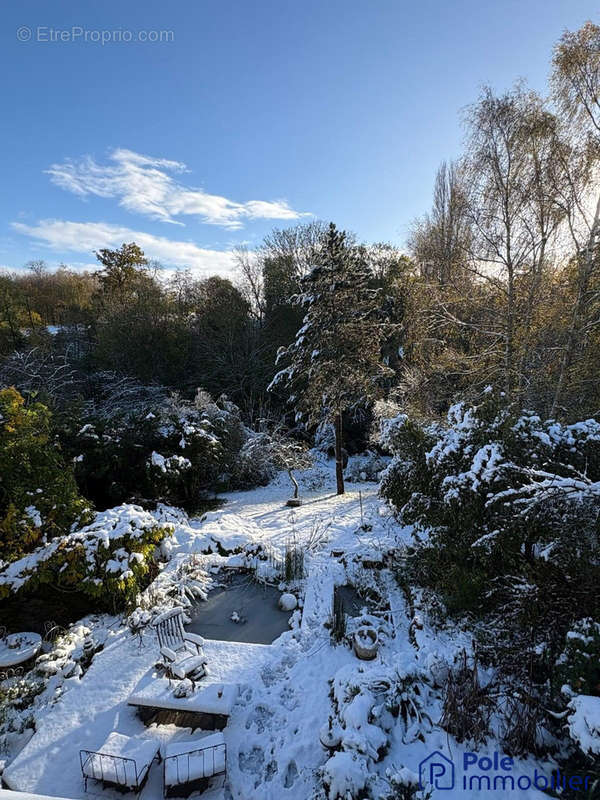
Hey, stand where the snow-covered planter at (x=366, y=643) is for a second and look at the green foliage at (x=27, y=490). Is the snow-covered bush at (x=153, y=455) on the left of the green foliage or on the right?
right

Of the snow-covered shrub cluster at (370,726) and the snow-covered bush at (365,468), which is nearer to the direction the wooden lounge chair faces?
the snow-covered shrub cluster

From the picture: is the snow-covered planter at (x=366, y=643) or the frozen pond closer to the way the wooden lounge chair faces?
the snow-covered planter

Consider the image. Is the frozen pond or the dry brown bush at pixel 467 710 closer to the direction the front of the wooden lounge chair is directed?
the dry brown bush

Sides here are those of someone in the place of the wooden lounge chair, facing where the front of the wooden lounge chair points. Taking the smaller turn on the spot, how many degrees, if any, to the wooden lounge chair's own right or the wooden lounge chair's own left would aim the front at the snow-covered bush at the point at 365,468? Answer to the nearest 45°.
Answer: approximately 90° to the wooden lounge chair's own left

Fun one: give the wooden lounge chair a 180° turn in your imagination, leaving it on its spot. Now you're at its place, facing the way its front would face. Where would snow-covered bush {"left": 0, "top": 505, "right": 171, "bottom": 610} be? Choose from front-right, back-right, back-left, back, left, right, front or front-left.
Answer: front

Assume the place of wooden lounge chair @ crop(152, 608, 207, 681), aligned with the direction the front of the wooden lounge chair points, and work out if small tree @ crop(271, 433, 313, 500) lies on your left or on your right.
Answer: on your left

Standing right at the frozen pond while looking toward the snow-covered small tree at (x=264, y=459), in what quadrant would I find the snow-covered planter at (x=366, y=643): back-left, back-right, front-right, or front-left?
back-right

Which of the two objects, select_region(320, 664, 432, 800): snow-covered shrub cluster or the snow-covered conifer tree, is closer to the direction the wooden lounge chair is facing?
the snow-covered shrub cluster

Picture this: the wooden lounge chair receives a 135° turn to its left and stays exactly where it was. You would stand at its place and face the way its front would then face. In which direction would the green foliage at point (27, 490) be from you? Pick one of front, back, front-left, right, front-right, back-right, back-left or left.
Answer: front-left

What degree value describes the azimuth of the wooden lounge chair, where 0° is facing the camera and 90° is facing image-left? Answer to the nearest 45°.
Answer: approximately 315°

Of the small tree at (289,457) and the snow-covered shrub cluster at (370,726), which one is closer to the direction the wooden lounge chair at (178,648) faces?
the snow-covered shrub cluster

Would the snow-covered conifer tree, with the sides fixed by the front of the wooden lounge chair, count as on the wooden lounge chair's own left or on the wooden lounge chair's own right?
on the wooden lounge chair's own left

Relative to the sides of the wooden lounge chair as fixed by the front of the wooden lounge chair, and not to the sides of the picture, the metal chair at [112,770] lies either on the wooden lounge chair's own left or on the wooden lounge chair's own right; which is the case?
on the wooden lounge chair's own right
